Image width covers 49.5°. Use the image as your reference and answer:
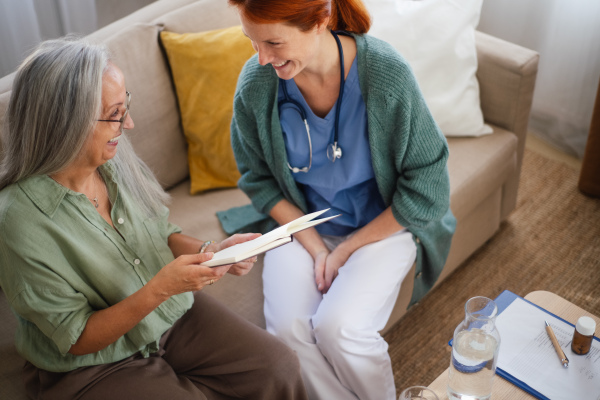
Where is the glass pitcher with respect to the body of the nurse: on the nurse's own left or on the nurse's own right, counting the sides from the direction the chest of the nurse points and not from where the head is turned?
on the nurse's own left

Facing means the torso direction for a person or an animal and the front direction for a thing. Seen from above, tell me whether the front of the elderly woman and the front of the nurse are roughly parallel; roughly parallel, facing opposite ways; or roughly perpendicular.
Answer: roughly perpendicular

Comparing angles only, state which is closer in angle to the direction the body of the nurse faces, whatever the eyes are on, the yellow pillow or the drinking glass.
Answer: the drinking glass

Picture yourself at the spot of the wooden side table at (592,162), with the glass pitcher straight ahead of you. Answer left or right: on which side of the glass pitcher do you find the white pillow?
right

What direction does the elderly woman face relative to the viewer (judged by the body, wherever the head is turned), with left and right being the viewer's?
facing the viewer and to the right of the viewer

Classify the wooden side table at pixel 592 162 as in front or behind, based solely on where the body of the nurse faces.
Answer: behind

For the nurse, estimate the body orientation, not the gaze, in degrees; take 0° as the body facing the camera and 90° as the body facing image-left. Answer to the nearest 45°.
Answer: approximately 45°

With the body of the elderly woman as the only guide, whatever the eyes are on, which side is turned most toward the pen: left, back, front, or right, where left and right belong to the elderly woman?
front

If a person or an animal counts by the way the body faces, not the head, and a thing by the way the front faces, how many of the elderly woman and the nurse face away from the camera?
0

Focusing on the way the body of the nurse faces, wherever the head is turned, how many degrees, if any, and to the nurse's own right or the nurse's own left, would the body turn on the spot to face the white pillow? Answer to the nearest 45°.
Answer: approximately 180°

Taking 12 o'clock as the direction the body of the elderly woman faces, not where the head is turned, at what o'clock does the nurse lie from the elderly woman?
The nurse is roughly at 10 o'clock from the elderly woman.

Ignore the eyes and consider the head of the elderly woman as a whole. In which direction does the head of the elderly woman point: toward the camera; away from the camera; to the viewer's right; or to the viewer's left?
to the viewer's right

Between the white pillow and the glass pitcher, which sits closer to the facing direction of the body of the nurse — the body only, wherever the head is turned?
the glass pitcher
